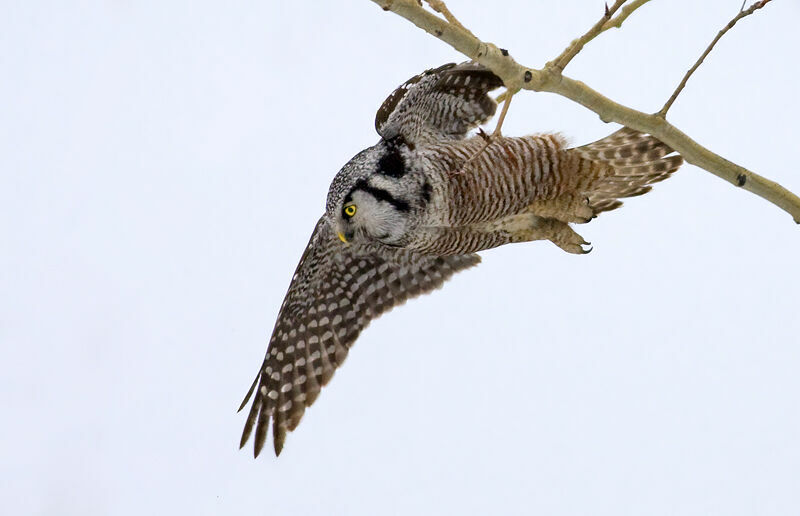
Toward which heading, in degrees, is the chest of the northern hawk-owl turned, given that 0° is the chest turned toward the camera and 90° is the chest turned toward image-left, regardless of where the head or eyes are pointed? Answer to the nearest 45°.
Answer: approximately 90°
